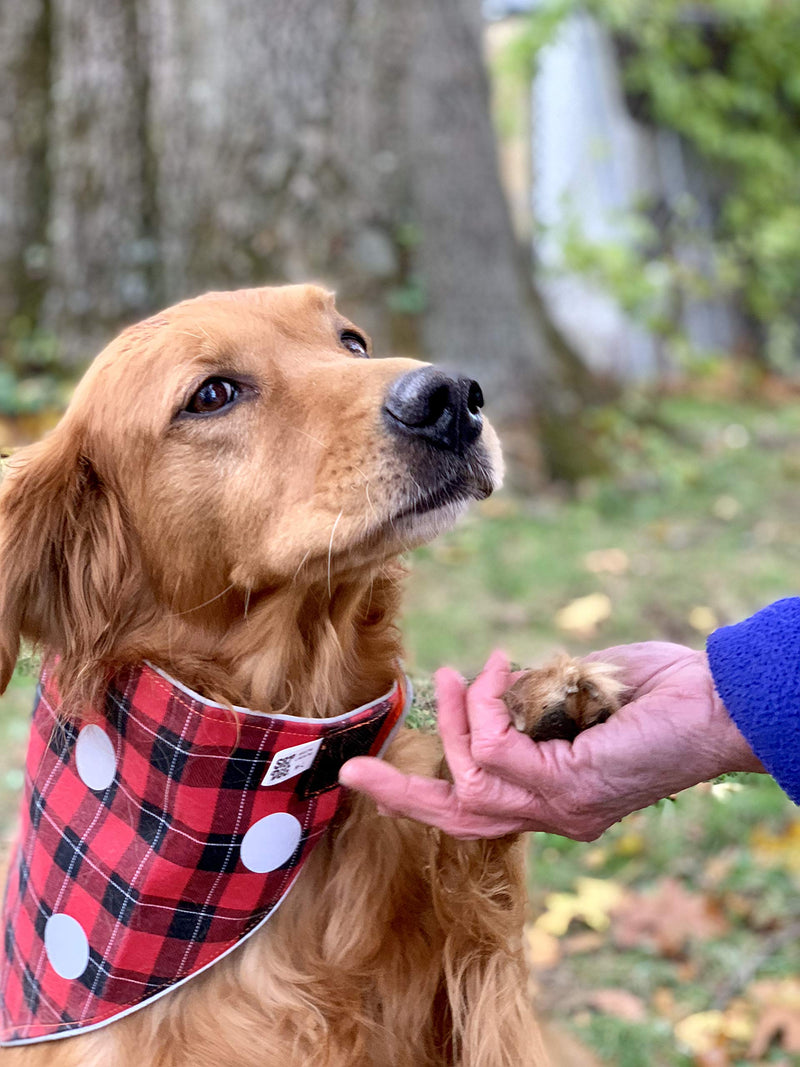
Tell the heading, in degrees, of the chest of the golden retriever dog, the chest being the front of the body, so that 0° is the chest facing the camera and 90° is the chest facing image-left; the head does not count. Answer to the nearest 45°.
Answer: approximately 315°

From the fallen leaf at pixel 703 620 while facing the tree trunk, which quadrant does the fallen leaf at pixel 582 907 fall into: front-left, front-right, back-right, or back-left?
back-left

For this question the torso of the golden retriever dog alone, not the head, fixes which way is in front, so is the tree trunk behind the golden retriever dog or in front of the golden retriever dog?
behind

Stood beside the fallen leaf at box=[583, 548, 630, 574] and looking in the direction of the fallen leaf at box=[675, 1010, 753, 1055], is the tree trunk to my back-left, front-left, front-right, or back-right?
back-right

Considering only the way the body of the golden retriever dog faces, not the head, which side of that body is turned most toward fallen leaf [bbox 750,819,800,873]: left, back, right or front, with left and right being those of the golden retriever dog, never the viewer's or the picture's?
left

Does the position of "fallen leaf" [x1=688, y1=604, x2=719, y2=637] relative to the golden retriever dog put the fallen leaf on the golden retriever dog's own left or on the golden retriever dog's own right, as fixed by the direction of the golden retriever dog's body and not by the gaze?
on the golden retriever dog's own left
